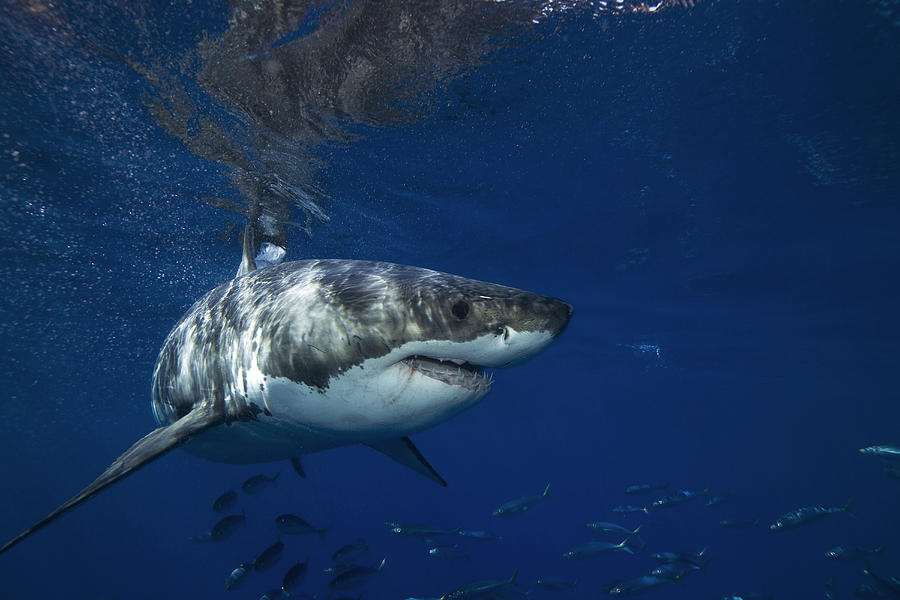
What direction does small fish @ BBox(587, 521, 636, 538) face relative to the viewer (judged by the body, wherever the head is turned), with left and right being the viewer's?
facing to the left of the viewer

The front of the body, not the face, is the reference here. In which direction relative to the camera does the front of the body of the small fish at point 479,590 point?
to the viewer's left

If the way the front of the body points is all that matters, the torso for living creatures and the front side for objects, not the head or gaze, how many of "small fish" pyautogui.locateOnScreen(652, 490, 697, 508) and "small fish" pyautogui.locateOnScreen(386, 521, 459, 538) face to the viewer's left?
2

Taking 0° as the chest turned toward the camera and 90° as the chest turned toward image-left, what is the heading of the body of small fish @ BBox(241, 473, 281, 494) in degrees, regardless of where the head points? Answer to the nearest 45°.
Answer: approximately 90°

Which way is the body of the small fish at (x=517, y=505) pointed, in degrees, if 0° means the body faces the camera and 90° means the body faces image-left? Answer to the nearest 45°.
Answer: approximately 90°

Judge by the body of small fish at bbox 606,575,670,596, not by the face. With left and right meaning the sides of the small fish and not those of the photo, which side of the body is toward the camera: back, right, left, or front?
left

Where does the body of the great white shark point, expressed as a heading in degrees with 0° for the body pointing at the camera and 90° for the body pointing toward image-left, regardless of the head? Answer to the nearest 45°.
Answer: approximately 315°

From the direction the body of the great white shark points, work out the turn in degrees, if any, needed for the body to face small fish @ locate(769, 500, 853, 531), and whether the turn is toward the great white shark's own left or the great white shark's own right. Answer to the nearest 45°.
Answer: approximately 90° to the great white shark's own left

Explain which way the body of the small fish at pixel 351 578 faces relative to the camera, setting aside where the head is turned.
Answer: to the viewer's left
